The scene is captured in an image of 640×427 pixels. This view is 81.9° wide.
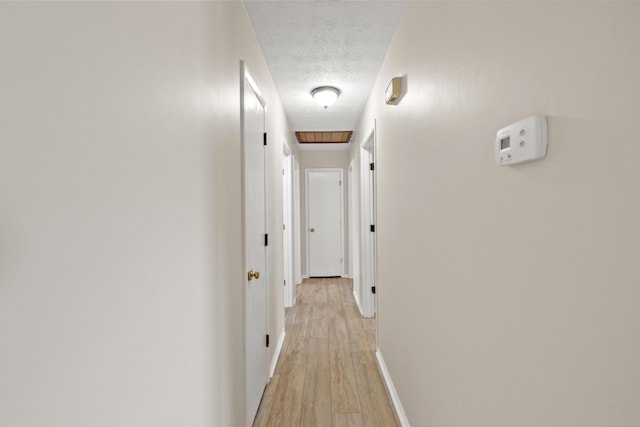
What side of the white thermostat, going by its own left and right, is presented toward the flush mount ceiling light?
right

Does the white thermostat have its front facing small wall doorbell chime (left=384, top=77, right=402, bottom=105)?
no

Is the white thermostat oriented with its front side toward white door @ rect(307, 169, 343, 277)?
no

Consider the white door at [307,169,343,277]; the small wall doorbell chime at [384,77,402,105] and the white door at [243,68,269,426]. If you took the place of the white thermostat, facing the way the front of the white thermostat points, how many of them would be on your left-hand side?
0

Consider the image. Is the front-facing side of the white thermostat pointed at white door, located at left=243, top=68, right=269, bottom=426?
no

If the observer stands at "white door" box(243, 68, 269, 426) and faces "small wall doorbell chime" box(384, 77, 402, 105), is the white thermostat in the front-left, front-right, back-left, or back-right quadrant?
front-right

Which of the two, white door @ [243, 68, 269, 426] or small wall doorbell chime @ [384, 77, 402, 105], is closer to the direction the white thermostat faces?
the white door

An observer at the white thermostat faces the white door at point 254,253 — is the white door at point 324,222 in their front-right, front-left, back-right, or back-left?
front-right

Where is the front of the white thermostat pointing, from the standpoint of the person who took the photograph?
facing the viewer and to the left of the viewer

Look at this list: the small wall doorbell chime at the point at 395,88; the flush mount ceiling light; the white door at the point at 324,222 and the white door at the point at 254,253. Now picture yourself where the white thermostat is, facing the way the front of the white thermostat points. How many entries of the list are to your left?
0
